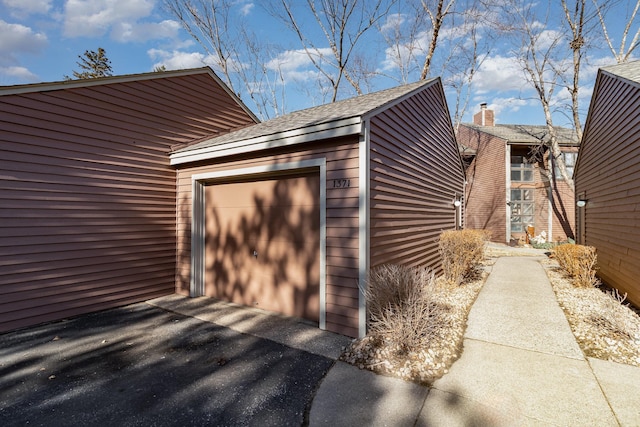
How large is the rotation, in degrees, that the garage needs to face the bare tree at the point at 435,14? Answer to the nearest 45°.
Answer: approximately 180°

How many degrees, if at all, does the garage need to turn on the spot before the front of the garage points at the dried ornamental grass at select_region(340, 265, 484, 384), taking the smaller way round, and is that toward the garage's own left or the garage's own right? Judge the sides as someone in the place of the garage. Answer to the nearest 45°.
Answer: approximately 90° to the garage's own left

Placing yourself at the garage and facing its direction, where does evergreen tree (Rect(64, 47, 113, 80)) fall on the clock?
The evergreen tree is roughly at 3 o'clock from the garage.

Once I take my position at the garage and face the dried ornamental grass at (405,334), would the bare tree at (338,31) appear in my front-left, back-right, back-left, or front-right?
back-left

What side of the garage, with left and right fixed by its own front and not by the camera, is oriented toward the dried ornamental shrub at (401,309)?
left

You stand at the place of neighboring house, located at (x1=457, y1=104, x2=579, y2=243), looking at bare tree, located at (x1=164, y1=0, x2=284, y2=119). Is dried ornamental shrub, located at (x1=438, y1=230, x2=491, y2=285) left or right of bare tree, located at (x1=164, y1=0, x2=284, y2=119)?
left

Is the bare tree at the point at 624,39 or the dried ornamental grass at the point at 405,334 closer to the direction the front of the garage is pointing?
the dried ornamental grass

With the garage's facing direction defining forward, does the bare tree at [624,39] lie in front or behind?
behind

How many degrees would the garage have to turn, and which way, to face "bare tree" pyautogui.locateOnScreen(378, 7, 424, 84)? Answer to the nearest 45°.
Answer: approximately 180°

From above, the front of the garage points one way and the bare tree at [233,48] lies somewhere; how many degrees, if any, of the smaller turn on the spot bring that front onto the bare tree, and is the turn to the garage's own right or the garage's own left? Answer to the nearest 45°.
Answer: approximately 90° to the garage's own right

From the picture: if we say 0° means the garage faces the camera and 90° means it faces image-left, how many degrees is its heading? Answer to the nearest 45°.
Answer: approximately 45°

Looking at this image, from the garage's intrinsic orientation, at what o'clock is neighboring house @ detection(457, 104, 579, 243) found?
The neighboring house is roughly at 6 o'clock from the garage.
